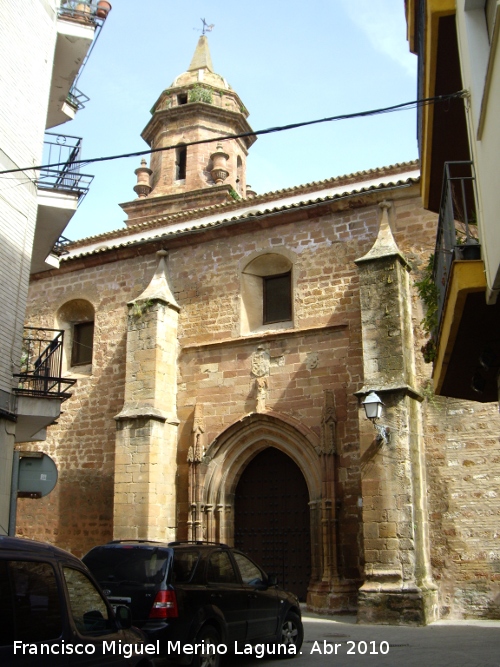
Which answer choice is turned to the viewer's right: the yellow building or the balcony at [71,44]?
the balcony

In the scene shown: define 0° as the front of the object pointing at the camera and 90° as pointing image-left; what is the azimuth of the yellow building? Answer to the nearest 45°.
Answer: approximately 90°

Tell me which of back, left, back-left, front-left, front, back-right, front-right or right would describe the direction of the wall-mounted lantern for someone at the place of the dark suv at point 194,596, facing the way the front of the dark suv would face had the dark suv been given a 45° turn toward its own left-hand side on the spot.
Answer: front-right

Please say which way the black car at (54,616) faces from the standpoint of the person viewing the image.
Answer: facing away from the viewer and to the right of the viewer

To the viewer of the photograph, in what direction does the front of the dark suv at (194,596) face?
facing away from the viewer and to the right of the viewer

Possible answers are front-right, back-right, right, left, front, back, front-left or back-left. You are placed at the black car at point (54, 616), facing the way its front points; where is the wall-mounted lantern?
front

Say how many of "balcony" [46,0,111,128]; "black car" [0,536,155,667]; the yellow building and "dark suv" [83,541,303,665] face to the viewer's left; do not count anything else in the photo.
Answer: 1

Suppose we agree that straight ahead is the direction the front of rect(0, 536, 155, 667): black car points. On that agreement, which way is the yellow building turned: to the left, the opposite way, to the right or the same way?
to the left

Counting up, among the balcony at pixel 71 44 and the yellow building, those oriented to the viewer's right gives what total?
1

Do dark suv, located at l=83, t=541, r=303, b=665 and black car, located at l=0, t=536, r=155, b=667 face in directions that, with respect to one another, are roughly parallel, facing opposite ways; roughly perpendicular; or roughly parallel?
roughly parallel

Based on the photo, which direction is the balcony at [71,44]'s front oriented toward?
to the viewer's right

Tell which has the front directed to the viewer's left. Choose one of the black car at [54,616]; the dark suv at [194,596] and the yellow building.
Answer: the yellow building
